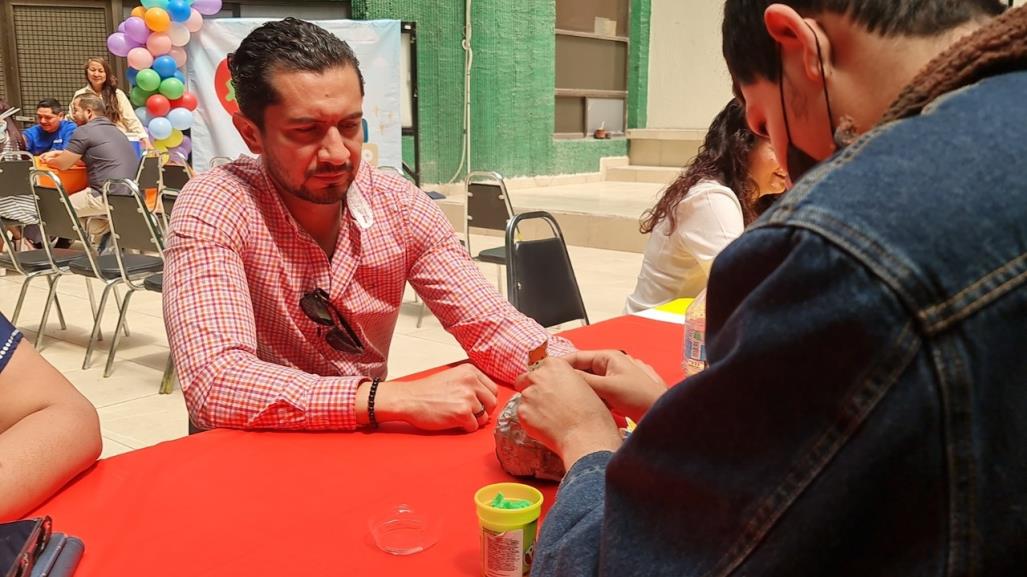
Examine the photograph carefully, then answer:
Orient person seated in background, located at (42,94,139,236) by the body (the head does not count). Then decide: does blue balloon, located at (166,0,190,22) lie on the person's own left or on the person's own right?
on the person's own right

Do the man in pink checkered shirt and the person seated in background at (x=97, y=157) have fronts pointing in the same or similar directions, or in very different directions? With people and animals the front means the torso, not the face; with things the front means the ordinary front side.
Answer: very different directions

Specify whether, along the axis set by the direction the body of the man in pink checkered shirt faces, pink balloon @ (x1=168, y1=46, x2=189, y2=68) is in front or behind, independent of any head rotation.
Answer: behind

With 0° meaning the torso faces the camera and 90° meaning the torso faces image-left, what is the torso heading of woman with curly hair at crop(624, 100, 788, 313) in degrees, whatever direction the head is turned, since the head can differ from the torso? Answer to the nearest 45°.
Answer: approximately 270°

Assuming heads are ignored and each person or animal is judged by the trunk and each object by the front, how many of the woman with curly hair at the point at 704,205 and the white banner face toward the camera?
1

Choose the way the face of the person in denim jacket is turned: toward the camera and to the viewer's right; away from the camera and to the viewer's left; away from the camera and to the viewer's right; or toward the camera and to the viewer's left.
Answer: away from the camera and to the viewer's left
